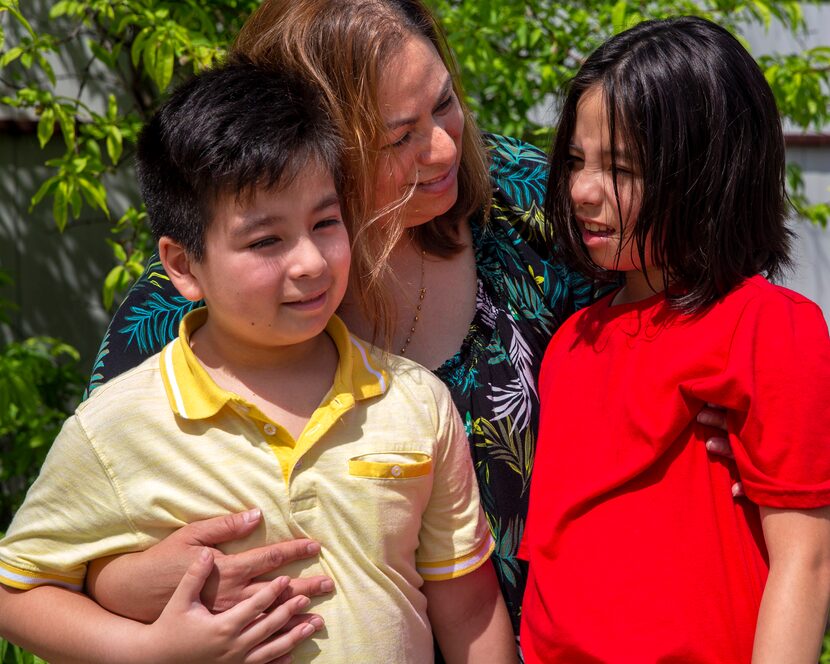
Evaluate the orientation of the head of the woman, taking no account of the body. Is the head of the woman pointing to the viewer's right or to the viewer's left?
to the viewer's right

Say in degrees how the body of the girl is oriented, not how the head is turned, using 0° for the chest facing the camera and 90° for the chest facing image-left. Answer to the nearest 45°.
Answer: approximately 45°

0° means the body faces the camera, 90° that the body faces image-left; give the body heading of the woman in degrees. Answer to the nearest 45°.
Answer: approximately 0°

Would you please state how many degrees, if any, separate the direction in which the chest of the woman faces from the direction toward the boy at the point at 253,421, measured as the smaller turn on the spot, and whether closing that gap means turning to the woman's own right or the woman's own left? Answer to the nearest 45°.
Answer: approximately 45° to the woman's own right
